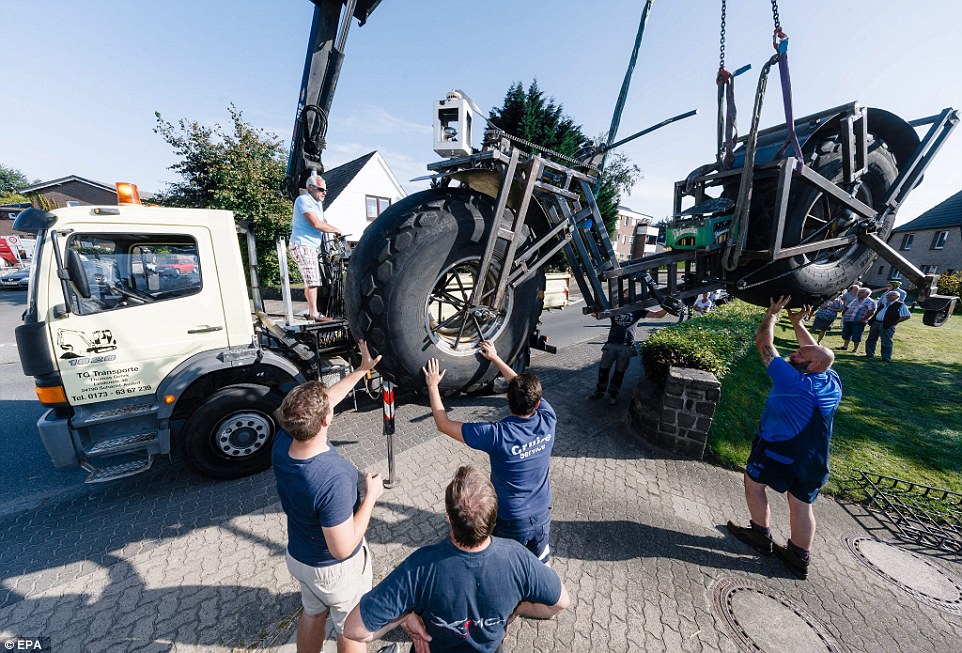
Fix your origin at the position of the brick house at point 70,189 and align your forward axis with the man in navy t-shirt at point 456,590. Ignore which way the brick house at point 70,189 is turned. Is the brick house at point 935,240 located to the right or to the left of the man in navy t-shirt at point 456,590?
left

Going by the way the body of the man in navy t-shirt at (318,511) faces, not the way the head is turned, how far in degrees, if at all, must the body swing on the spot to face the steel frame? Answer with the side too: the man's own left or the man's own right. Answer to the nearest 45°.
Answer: approximately 45° to the man's own right

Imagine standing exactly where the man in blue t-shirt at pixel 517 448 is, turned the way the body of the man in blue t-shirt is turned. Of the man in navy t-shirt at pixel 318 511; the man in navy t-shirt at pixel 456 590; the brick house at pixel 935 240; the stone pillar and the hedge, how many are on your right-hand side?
3

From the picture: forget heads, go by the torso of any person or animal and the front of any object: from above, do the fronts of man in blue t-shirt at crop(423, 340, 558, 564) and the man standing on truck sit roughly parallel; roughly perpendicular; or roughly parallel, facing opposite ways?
roughly perpendicular

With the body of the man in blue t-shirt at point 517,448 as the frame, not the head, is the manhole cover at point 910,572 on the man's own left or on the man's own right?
on the man's own right

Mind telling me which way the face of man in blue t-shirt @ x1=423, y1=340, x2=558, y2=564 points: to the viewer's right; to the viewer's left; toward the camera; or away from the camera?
away from the camera

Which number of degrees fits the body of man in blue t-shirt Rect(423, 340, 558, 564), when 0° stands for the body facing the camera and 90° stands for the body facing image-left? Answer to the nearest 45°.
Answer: approximately 135°

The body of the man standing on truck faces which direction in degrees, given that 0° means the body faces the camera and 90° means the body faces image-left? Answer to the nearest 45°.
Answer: approximately 270°
